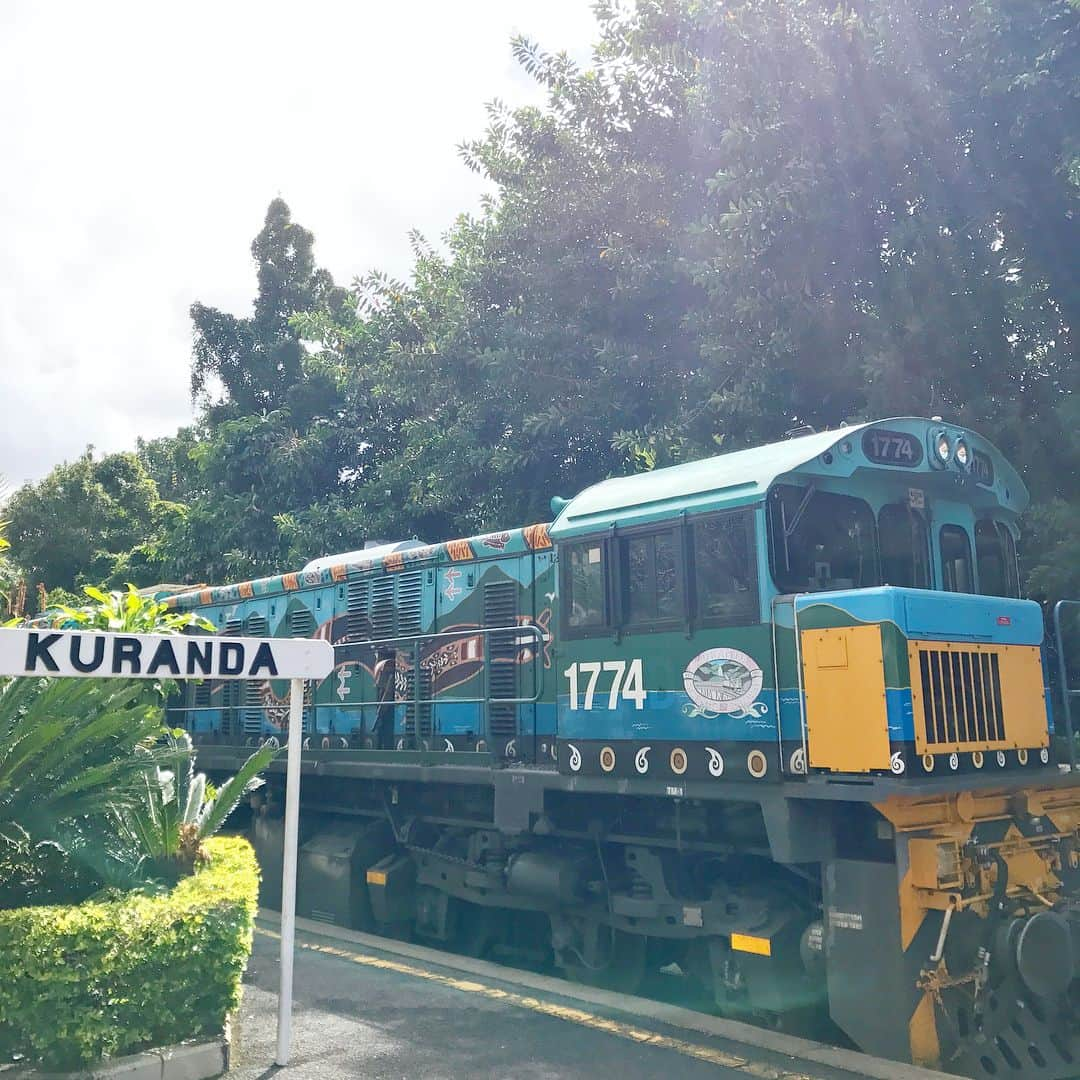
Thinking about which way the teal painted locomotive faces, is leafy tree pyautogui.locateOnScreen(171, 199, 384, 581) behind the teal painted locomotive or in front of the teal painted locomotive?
behind

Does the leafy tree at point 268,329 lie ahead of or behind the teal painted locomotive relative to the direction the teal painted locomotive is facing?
behind

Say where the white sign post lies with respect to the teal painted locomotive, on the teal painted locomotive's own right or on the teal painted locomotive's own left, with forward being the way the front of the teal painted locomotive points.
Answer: on the teal painted locomotive's own right

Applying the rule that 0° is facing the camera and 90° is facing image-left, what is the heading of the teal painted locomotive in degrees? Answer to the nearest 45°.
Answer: approximately 315°

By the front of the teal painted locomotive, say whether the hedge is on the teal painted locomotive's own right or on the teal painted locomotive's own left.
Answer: on the teal painted locomotive's own right

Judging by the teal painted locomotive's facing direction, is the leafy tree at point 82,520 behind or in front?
behind
